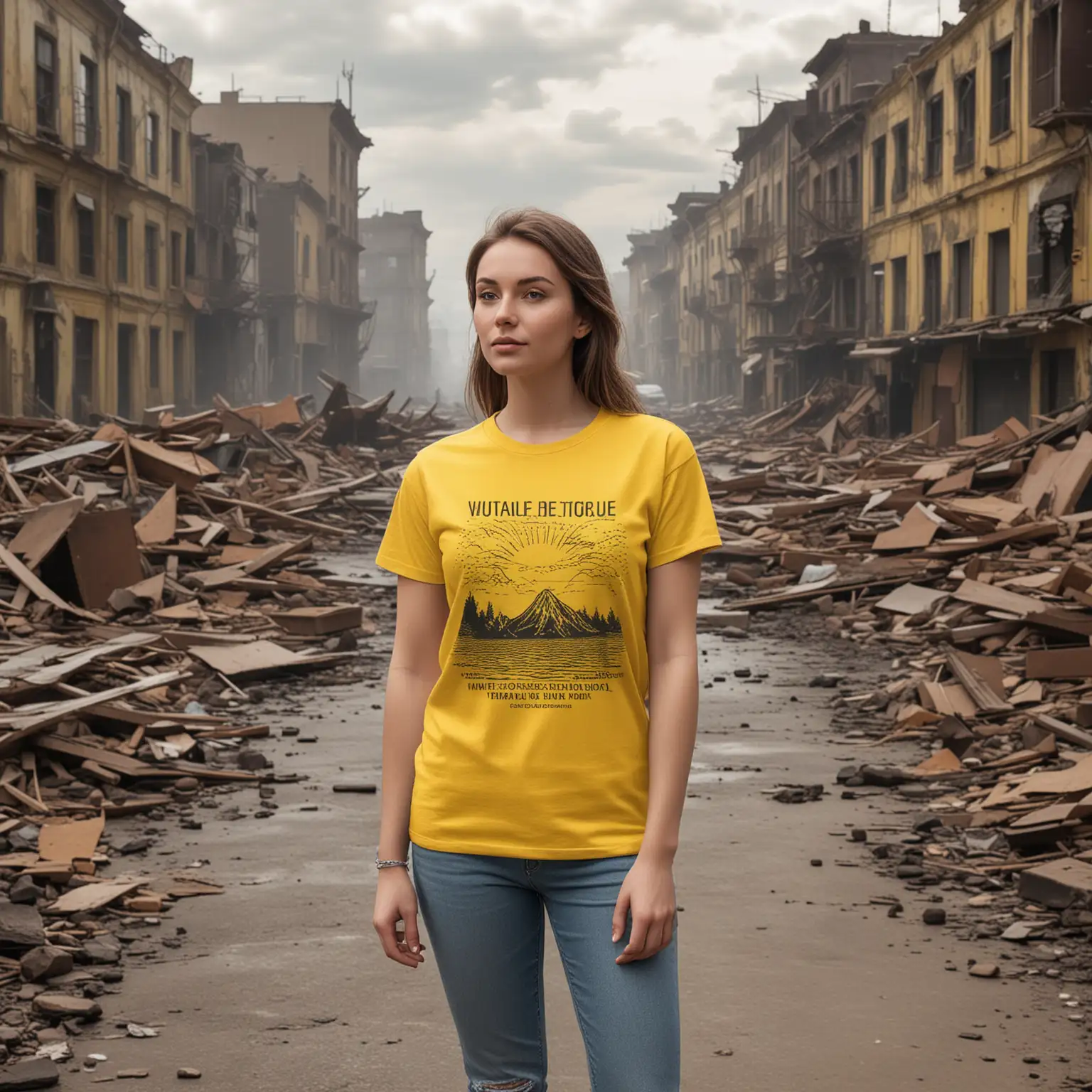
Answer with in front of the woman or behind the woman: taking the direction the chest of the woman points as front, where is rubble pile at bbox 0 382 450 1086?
behind

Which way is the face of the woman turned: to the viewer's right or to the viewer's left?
to the viewer's left

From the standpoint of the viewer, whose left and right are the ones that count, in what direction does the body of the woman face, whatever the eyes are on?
facing the viewer

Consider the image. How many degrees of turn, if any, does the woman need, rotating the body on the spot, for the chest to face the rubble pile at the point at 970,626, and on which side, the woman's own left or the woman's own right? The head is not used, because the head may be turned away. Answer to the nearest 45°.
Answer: approximately 180°

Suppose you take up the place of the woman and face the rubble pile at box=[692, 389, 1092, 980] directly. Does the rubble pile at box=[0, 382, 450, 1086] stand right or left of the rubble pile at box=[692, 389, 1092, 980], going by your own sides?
left
